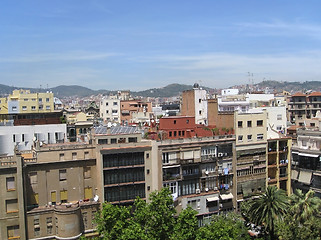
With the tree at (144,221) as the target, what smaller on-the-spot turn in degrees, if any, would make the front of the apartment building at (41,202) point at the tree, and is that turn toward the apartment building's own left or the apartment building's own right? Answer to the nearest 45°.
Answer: approximately 45° to the apartment building's own left

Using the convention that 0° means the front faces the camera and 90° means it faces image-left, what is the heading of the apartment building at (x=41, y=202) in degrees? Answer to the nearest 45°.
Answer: approximately 0°

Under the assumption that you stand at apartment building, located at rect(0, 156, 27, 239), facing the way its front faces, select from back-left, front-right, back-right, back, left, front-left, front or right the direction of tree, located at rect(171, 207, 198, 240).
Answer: front-left

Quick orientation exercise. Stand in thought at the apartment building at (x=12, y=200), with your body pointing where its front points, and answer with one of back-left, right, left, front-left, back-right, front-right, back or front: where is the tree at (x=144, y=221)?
front-left

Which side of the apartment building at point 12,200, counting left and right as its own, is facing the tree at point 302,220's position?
left

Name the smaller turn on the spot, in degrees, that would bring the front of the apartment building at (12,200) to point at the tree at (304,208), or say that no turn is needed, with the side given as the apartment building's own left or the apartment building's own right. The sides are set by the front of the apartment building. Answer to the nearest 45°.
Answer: approximately 90° to the apartment building's own left

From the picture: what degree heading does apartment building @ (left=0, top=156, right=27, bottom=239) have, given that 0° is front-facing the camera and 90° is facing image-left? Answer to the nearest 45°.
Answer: approximately 0°
